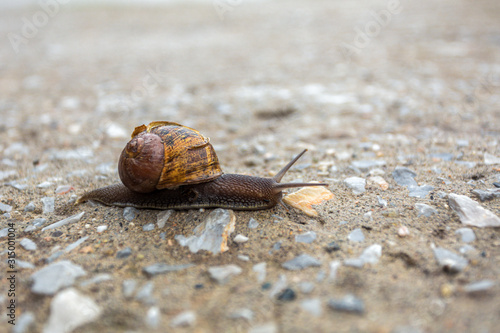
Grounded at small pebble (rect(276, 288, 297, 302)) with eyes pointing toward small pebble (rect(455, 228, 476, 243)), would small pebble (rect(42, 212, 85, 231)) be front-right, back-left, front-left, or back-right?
back-left

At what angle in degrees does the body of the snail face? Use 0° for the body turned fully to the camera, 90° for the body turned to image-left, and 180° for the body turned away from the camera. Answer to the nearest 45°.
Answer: approximately 270°

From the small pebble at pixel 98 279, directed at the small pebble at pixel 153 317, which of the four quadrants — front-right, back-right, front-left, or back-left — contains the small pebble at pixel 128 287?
front-left

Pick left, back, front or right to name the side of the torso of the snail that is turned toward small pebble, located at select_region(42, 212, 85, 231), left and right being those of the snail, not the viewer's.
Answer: back

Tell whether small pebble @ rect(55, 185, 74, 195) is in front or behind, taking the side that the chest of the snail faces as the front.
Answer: behind

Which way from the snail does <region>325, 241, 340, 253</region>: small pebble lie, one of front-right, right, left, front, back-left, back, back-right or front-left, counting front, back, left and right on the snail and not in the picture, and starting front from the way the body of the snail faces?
front-right

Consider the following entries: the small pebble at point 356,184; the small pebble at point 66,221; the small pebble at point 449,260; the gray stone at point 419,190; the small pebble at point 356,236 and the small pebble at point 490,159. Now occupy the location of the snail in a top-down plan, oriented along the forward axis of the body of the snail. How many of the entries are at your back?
1

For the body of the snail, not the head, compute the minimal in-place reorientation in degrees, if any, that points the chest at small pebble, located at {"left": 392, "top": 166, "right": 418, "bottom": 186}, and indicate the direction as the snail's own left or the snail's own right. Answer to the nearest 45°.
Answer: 0° — it already faces it

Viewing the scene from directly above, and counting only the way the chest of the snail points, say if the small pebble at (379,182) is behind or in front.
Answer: in front

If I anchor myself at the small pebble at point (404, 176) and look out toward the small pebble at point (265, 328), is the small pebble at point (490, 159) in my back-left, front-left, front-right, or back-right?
back-left

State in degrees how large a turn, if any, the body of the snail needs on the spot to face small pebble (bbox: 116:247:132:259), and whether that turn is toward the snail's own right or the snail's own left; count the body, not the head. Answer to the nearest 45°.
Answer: approximately 135° to the snail's own right
